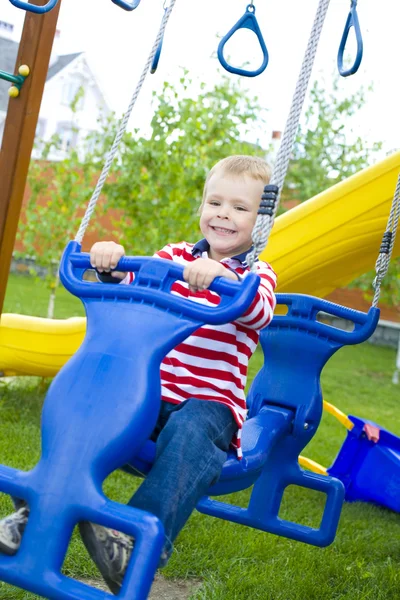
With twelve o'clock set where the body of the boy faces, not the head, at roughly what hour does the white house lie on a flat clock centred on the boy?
The white house is roughly at 4 o'clock from the boy.

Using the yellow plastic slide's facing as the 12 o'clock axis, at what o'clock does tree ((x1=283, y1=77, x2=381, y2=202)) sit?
The tree is roughly at 3 o'clock from the yellow plastic slide.

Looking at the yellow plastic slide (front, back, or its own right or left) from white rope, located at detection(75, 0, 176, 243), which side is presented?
left

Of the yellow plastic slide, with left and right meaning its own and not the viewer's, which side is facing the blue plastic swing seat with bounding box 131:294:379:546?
left

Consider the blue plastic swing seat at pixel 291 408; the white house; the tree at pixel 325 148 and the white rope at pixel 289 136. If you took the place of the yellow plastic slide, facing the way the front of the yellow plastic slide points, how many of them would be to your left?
2

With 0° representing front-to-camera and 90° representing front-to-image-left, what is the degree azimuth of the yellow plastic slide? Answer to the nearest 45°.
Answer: approximately 90°

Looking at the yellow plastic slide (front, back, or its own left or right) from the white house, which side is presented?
right
